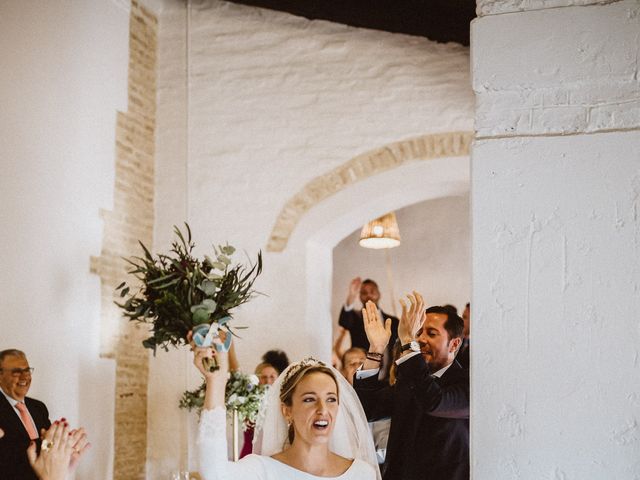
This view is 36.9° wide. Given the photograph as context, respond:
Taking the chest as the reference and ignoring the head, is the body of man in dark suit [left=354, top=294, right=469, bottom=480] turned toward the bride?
yes

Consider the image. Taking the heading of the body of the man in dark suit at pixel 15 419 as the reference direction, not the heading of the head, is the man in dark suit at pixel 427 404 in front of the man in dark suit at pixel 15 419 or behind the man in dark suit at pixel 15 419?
in front

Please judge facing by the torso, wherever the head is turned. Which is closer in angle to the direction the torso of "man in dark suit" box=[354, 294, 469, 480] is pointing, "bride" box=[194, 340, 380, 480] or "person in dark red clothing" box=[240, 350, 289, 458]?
the bride

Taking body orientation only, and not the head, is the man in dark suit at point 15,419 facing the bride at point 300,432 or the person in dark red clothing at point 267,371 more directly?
the bride

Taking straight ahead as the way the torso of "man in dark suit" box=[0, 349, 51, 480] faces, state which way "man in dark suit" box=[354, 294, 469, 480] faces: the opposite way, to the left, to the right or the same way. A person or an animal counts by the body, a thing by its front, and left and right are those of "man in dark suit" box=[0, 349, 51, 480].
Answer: to the right

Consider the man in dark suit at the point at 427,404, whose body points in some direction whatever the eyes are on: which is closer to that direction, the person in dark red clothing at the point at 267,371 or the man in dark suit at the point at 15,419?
the man in dark suit

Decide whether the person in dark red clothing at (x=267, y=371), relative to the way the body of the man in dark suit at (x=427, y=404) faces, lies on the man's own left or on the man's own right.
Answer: on the man's own right

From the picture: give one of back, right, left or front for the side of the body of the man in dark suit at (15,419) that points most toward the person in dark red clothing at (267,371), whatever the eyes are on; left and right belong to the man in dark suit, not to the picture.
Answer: left

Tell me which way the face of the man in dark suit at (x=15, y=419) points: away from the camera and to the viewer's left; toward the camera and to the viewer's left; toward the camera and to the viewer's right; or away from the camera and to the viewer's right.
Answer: toward the camera and to the viewer's right

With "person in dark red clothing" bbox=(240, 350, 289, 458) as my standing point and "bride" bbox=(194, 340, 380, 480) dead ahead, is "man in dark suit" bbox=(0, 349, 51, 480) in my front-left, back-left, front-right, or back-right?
front-right

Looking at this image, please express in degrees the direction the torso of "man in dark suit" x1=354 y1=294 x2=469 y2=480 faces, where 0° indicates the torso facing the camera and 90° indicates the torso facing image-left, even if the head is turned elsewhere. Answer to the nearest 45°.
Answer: approximately 45°

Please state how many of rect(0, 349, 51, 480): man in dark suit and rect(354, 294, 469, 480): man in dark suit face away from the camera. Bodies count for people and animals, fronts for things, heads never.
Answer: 0

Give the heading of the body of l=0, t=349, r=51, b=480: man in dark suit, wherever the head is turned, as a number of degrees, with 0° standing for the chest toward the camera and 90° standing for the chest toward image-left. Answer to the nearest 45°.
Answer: approximately 315°
